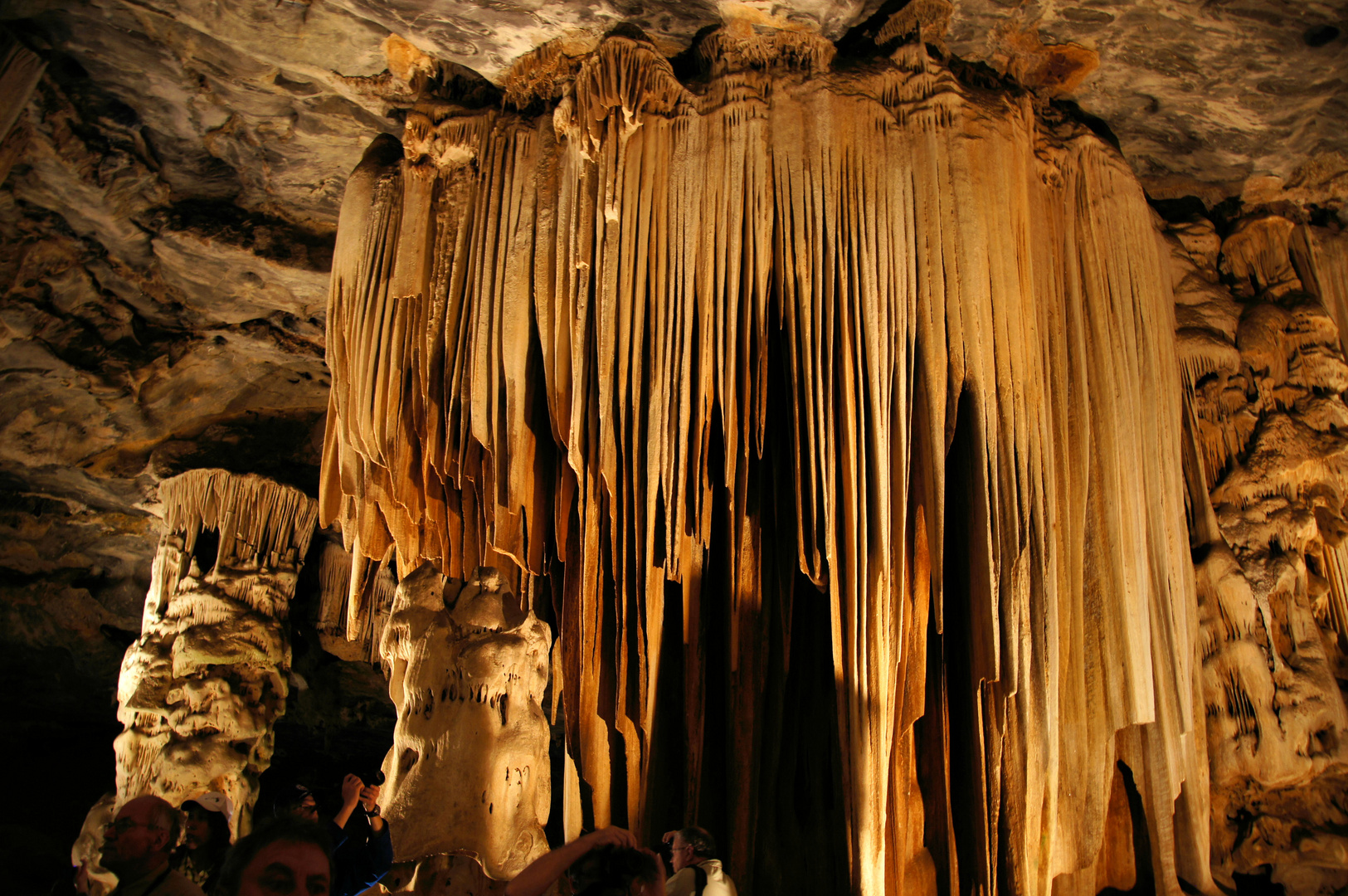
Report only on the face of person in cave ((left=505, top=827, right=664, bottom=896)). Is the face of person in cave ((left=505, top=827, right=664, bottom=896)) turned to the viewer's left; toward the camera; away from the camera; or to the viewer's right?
away from the camera

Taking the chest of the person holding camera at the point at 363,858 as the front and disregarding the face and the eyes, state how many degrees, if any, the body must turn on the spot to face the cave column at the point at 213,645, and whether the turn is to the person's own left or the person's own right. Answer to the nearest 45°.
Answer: approximately 135° to the person's own left
